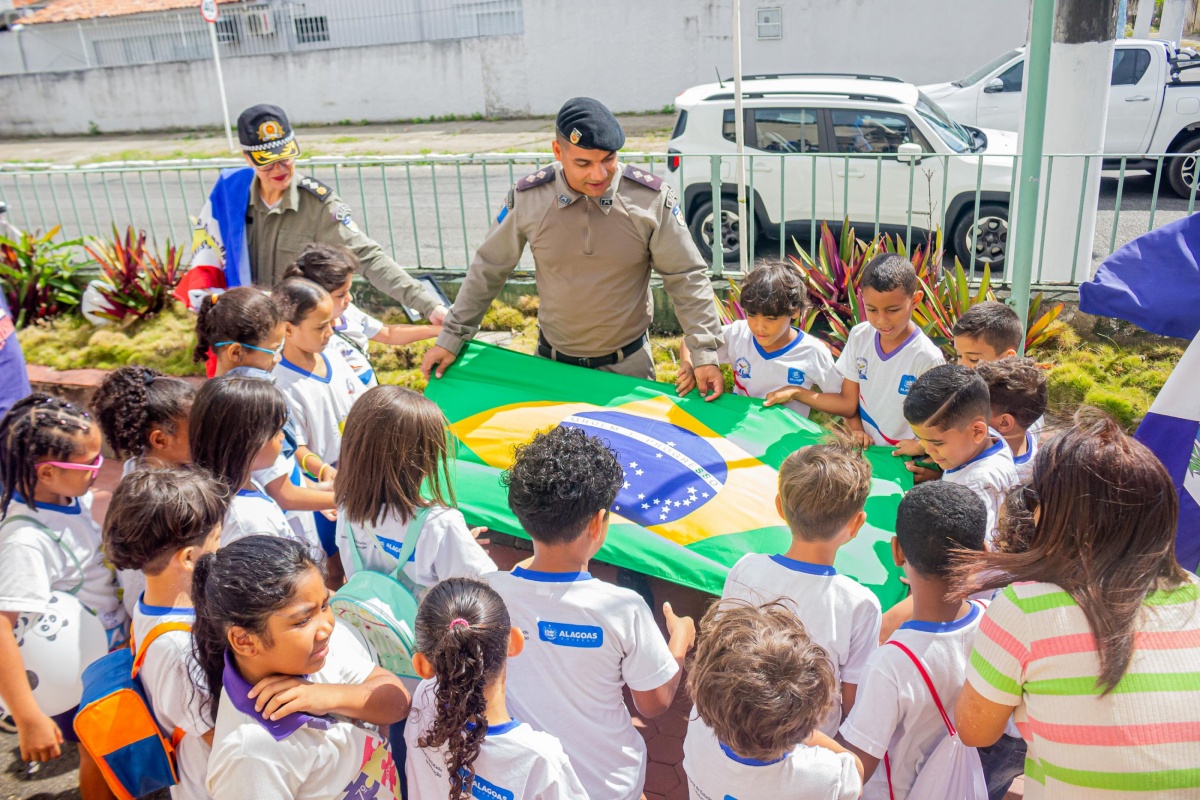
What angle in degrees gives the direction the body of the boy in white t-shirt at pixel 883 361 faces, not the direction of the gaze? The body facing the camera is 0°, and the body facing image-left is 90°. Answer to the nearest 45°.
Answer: approximately 45°

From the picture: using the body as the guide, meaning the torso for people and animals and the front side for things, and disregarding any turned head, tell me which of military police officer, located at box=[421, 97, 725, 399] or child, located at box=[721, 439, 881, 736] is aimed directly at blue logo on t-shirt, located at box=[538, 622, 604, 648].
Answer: the military police officer

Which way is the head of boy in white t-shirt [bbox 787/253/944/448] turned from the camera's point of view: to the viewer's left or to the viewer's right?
to the viewer's left

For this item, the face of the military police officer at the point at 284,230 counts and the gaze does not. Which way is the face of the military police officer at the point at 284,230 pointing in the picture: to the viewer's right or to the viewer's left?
to the viewer's right

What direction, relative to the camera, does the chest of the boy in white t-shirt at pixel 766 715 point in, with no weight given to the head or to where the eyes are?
away from the camera

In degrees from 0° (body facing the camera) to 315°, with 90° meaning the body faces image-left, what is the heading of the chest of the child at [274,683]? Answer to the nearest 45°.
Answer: approximately 315°

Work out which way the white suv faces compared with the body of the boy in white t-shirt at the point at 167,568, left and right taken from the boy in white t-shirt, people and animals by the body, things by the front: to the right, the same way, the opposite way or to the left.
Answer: to the right

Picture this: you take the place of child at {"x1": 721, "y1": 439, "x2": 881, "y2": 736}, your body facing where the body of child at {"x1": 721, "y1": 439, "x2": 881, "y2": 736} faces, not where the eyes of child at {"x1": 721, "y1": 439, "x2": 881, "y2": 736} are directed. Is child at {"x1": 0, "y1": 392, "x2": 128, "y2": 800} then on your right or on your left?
on your left

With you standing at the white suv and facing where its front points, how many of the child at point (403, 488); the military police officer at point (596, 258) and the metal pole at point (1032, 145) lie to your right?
3

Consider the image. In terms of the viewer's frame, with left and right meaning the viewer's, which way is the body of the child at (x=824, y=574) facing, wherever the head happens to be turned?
facing away from the viewer

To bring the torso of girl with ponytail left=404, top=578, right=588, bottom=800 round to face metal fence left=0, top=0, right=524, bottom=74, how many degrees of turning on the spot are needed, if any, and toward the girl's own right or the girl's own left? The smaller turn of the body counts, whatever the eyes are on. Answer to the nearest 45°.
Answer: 0° — they already face it

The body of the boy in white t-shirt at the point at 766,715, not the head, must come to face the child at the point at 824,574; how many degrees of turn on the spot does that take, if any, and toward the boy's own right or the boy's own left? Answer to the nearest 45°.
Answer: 0° — they already face them
